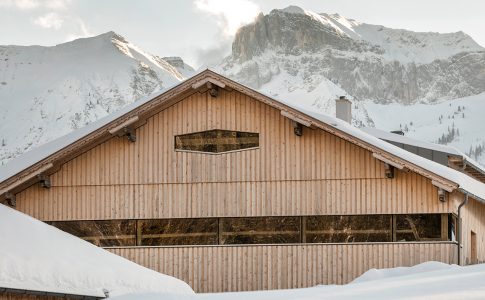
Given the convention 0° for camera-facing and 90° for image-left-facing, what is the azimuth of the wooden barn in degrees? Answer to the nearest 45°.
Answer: approximately 0°
